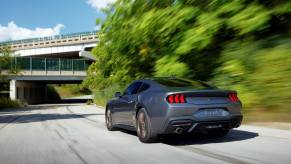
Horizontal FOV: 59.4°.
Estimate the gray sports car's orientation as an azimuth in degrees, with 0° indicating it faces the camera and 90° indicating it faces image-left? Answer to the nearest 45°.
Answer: approximately 135°
